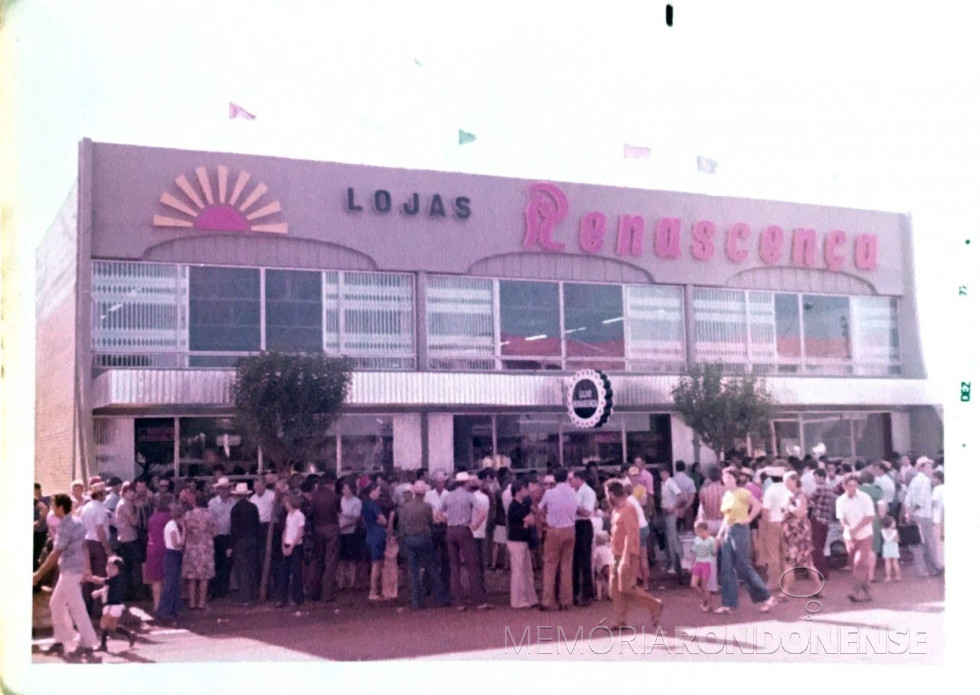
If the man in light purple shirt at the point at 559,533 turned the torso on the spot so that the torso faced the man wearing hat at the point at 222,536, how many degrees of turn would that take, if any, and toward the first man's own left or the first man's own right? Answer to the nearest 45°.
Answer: approximately 90° to the first man's own left

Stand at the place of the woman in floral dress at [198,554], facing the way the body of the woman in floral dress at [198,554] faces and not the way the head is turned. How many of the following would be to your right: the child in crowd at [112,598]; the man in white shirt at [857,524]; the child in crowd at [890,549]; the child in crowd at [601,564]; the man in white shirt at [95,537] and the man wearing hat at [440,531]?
4

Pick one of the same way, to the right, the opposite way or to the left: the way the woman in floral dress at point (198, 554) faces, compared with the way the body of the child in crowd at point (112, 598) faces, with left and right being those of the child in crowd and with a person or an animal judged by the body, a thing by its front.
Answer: to the right

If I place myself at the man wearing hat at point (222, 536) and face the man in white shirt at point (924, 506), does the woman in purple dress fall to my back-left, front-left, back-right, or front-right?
back-right

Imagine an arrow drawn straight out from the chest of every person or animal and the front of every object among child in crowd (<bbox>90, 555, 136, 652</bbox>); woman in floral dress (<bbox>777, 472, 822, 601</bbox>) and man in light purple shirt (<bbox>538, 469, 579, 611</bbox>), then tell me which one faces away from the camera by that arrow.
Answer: the man in light purple shirt

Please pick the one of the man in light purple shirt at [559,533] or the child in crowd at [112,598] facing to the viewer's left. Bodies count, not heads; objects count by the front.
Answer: the child in crowd

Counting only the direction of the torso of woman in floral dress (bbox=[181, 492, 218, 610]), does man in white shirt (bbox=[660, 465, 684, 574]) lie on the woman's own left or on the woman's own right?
on the woman's own right

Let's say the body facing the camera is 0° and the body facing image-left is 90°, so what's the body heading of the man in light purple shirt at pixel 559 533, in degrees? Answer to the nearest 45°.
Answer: approximately 180°

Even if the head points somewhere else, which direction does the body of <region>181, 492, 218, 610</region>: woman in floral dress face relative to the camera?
away from the camera

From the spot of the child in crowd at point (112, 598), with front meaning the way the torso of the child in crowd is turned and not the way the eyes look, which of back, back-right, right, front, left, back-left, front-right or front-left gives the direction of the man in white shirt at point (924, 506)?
back

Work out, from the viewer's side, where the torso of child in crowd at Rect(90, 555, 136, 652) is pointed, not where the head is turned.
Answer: to the viewer's left

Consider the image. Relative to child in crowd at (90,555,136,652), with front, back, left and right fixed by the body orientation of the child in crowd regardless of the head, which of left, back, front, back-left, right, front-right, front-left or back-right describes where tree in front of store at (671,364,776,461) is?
back
